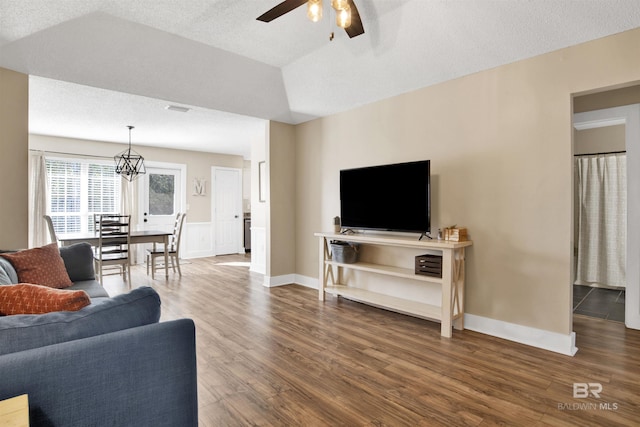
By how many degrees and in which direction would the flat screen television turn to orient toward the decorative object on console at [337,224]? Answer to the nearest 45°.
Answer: approximately 90° to its right

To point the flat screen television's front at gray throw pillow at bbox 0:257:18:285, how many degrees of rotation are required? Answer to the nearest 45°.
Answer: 0° — it already faces it

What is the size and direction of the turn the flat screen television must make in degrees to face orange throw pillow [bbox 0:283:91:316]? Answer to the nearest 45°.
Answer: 0° — it already faces it

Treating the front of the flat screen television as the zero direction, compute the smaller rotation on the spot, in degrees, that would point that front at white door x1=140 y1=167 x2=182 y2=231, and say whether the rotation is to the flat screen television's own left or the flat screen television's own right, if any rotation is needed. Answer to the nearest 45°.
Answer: approximately 90° to the flat screen television's own right

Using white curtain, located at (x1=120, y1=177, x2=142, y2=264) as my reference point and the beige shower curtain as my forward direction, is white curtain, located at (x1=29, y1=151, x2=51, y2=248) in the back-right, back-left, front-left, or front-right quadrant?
back-right

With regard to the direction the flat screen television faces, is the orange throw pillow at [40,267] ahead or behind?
ahead

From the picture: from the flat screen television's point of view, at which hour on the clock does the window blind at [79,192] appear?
The window blind is roughly at 2 o'clock from the flat screen television.

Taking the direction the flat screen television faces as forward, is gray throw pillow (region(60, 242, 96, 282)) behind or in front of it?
in front

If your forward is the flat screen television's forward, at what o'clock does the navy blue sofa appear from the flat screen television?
The navy blue sofa is roughly at 11 o'clock from the flat screen television.

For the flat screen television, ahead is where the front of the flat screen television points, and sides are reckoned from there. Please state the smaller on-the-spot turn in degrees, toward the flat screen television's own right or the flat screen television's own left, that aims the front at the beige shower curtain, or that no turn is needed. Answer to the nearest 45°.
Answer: approximately 180°

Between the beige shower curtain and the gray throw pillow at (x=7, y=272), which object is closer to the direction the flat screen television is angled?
the gray throw pillow

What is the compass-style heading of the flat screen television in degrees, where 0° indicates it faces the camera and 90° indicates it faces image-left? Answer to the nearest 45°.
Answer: approximately 45°

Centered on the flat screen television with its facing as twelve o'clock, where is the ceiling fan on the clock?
The ceiling fan is roughly at 11 o'clock from the flat screen television.
